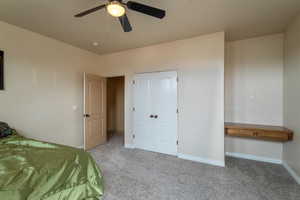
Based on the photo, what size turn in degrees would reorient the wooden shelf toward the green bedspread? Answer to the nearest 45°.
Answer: approximately 45° to its right

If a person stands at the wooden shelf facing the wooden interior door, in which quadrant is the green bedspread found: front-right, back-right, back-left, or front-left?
front-left

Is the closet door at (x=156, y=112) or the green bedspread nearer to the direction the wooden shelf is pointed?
the green bedspread

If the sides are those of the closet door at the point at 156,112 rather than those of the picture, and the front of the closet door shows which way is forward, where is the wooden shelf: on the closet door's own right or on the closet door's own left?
on the closet door's own left

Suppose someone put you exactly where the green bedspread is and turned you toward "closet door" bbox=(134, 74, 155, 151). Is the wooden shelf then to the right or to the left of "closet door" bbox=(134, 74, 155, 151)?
right

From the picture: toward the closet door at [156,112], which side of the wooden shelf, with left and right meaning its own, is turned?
right

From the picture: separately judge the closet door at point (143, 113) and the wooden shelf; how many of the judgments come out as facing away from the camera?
0

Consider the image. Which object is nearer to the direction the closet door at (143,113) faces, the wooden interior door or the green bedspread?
the green bedspread

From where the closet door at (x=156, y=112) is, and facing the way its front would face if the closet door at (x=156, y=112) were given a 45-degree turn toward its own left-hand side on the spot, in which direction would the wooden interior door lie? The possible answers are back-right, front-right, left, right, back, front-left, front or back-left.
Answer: right

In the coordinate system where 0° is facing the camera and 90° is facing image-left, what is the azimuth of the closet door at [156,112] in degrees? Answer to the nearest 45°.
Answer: approximately 45°

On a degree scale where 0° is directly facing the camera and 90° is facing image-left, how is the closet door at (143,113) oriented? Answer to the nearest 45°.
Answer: approximately 45°

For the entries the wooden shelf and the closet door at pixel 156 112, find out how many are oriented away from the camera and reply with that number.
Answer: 0

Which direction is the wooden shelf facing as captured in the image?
toward the camera

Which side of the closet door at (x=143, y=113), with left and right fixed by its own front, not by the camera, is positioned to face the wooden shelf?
left

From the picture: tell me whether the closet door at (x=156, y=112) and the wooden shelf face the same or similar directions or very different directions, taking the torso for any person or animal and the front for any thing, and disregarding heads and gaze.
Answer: same or similar directions
